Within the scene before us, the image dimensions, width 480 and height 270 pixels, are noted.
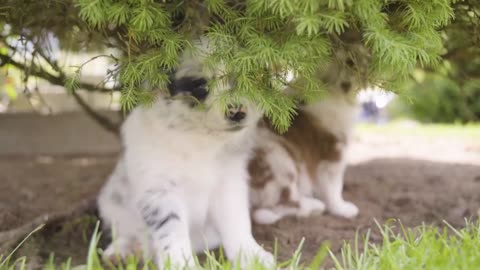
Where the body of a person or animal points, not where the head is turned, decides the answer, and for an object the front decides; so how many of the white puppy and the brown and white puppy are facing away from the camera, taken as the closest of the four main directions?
0

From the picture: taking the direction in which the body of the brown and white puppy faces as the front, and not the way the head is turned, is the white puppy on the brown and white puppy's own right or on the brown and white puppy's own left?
on the brown and white puppy's own right

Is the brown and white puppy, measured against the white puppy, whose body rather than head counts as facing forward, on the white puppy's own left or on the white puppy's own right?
on the white puppy's own left
